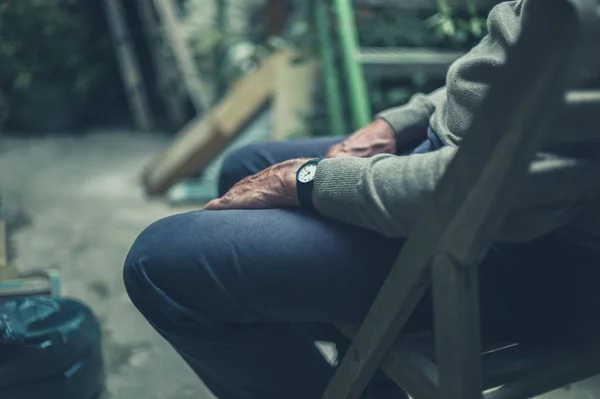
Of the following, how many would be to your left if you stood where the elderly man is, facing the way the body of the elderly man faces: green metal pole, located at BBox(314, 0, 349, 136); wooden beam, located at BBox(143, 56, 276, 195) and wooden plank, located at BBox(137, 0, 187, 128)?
0

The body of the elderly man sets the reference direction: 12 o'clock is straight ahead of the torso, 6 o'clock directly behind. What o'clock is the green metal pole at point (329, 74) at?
The green metal pole is roughly at 3 o'clock from the elderly man.

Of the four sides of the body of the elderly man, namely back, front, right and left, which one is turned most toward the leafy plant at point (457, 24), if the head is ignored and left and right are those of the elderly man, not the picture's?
right

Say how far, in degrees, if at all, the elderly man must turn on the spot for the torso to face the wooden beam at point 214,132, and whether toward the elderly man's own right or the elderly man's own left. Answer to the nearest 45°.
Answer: approximately 90° to the elderly man's own right

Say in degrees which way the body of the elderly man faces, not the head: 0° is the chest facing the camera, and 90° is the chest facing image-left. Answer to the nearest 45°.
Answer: approximately 90°

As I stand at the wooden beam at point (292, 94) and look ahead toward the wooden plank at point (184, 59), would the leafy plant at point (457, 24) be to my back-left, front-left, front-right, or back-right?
back-right

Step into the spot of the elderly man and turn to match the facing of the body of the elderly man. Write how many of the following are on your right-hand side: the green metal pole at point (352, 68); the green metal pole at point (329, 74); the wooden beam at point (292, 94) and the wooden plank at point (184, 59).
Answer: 4

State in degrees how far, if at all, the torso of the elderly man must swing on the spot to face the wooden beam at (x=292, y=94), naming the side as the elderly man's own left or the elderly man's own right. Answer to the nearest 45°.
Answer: approximately 90° to the elderly man's own right

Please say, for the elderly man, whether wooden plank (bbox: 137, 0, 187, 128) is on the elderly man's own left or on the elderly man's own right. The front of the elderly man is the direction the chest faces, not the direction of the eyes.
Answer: on the elderly man's own right

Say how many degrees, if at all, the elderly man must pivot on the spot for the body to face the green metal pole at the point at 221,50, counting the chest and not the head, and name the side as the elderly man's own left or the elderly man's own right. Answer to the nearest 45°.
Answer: approximately 90° to the elderly man's own right

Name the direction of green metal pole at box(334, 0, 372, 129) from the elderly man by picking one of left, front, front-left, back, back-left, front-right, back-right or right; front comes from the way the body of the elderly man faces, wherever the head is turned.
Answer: right
